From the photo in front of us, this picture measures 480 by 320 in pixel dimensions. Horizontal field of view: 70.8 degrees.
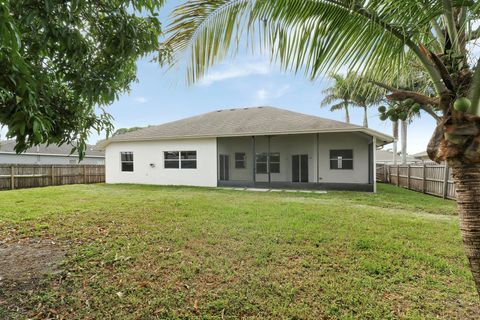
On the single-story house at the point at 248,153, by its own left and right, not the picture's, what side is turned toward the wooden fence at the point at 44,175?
left

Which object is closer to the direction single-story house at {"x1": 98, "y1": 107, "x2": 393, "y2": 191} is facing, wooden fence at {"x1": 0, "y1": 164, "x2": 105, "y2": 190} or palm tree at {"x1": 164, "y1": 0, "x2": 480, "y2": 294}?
the wooden fence

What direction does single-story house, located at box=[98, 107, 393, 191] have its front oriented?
away from the camera

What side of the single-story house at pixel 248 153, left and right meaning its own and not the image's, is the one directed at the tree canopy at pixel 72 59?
back

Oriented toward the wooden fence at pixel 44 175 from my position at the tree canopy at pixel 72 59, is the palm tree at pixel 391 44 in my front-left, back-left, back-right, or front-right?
back-right

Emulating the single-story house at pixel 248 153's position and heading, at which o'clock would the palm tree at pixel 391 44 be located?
The palm tree is roughly at 6 o'clock from the single-story house.

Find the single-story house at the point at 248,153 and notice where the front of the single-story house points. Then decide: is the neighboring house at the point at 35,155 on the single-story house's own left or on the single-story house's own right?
on the single-story house's own left
